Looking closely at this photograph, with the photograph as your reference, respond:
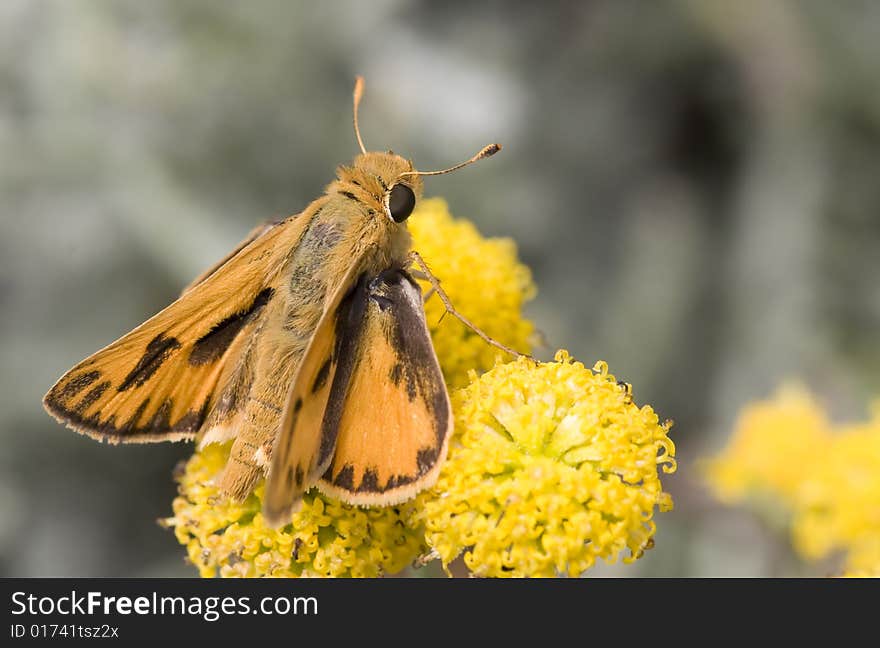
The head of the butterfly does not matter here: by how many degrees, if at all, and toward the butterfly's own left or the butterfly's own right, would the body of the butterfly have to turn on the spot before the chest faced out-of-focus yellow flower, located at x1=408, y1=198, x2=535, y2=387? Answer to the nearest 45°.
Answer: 0° — it already faces it

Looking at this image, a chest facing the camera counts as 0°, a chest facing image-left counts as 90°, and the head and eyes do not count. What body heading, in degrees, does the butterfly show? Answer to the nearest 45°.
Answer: approximately 225°
